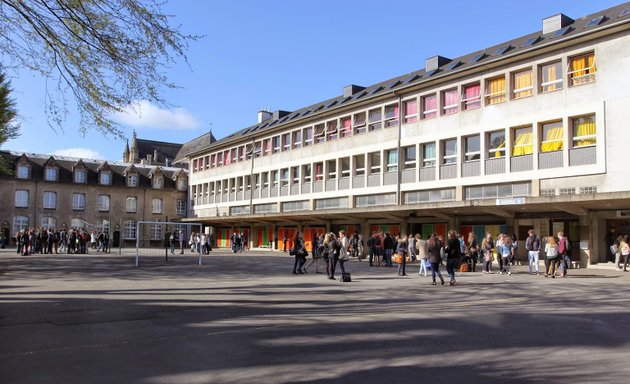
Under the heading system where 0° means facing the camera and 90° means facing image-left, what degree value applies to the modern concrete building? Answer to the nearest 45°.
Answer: approximately 45°
